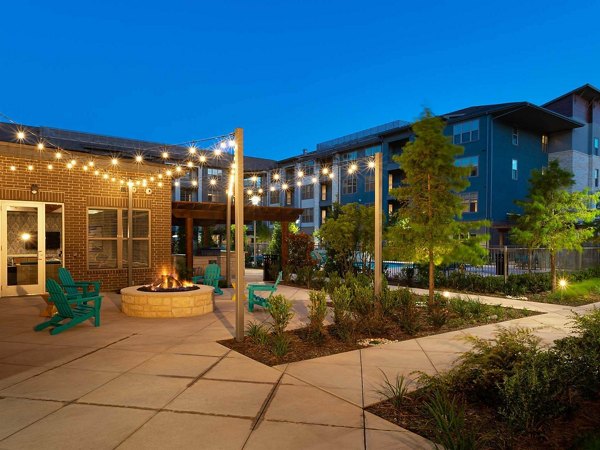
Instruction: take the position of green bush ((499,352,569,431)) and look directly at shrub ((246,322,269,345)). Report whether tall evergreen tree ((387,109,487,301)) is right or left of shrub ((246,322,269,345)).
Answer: right

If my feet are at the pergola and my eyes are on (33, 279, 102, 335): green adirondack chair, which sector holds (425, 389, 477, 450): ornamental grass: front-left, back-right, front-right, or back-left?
front-left

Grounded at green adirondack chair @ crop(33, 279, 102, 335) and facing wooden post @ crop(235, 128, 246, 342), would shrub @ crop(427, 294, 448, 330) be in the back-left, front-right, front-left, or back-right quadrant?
front-left

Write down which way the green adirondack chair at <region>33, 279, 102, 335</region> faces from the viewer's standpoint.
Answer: facing away from the viewer and to the right of the viewer

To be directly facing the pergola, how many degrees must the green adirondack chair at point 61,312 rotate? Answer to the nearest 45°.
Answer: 0° — it already faces it
